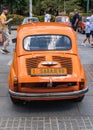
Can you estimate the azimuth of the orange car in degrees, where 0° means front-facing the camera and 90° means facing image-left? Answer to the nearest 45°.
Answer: approximately 180°
